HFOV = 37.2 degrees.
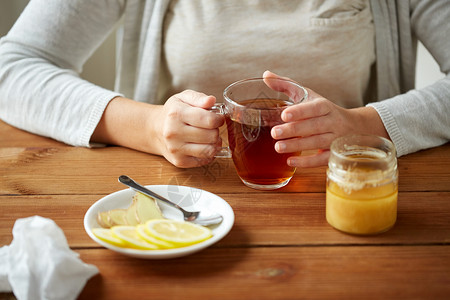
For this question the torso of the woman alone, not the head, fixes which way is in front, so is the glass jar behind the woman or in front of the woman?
in front

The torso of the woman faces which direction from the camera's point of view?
toward the camera

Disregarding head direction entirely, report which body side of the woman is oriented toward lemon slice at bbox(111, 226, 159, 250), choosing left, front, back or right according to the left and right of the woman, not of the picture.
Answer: front

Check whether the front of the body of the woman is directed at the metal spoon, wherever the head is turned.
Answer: yes

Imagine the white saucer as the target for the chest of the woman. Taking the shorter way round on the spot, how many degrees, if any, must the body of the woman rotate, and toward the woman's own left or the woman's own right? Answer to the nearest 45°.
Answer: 0° — they already face it

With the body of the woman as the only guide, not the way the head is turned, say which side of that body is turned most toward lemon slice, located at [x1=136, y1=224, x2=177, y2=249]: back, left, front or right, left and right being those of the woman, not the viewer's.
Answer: front
